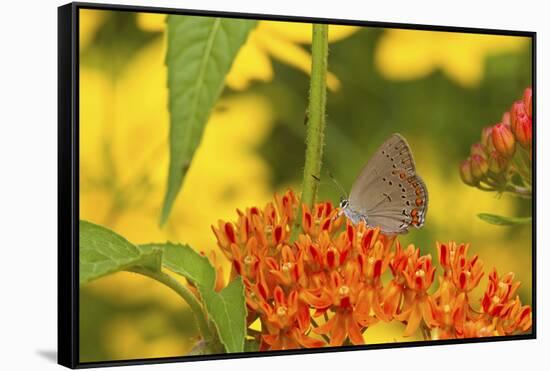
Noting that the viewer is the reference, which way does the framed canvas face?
facing the viewer and to the right of the viewer
